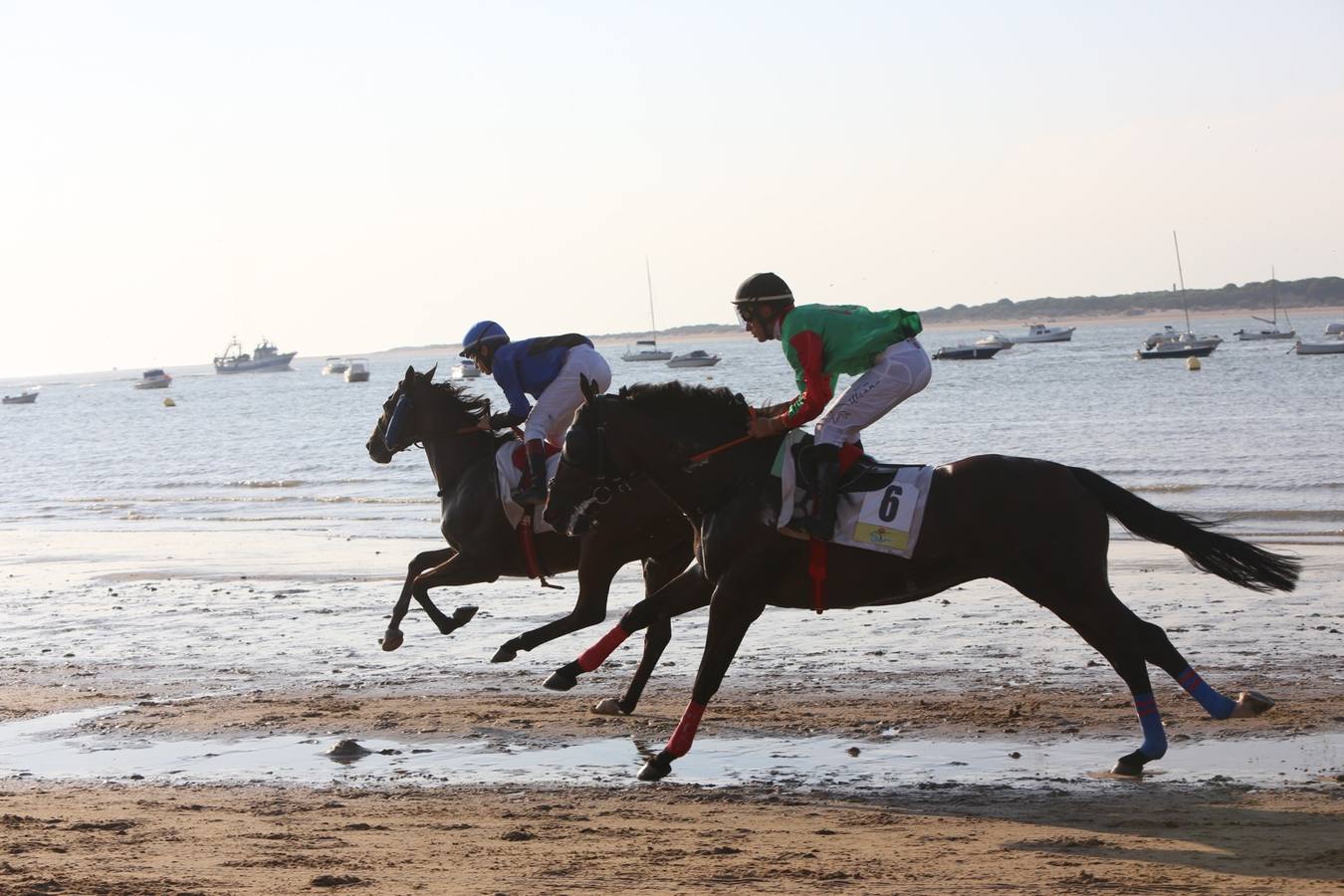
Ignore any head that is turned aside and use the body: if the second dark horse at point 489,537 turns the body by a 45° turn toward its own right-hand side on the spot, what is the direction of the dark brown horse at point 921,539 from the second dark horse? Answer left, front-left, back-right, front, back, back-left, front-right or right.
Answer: back

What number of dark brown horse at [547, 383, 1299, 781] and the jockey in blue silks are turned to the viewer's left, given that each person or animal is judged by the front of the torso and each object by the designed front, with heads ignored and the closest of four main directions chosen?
2

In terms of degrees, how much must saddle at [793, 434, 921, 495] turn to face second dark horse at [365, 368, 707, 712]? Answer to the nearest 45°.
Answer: approximately 45° to its right

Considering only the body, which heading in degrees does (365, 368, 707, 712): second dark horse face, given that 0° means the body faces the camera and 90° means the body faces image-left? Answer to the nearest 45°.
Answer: approximately 90°

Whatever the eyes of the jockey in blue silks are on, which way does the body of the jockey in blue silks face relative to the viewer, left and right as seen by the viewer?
facing to the left of the viewer

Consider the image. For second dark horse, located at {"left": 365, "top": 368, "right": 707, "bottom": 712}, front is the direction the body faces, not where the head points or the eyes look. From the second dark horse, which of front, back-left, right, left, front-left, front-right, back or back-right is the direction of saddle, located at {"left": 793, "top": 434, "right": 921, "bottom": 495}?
back-left

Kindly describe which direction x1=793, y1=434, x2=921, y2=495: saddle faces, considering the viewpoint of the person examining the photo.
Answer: facing to the left of the viewer

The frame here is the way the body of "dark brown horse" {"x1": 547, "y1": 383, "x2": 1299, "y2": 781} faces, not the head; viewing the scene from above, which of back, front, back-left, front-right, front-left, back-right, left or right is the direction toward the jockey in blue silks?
front-right

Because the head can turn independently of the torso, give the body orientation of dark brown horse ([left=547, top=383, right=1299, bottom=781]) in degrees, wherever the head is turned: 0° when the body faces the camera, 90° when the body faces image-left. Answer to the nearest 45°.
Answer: approximately 90°
